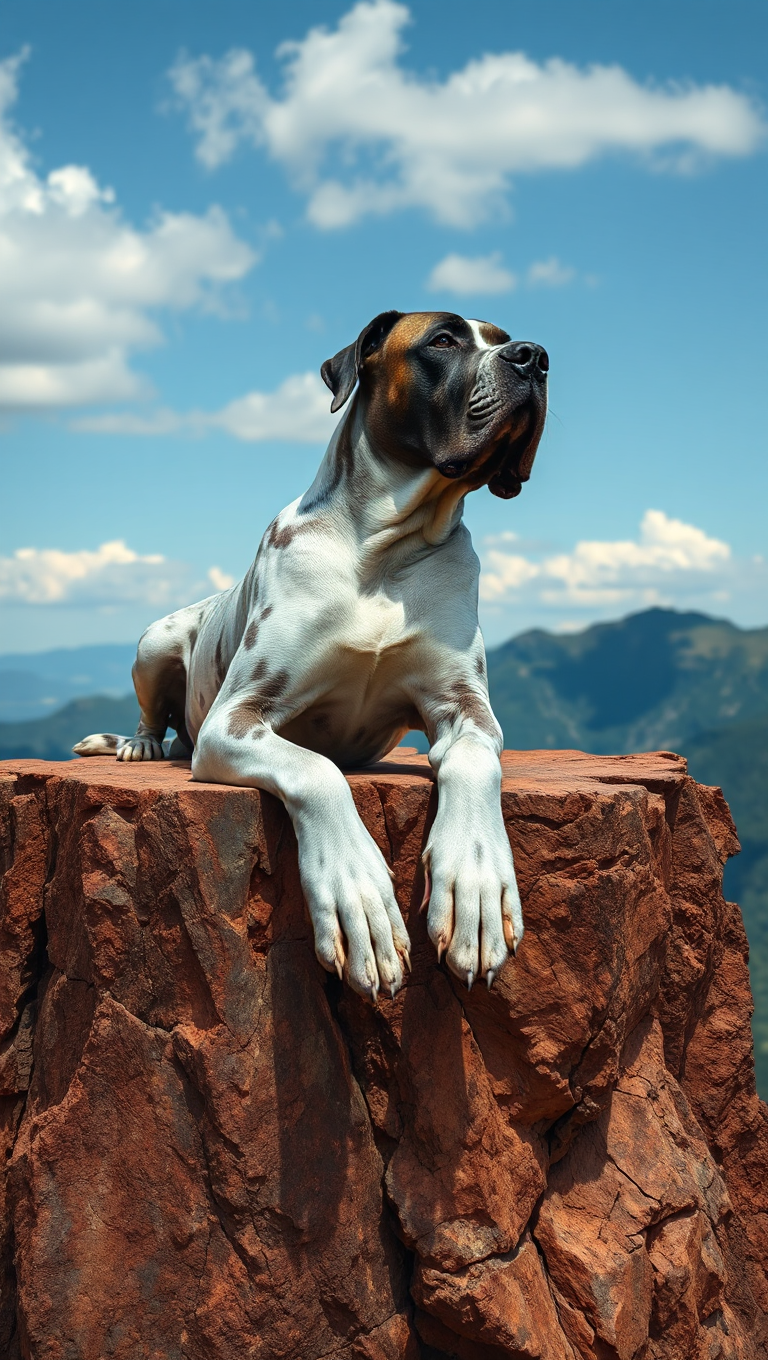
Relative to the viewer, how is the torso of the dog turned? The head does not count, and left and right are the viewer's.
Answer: facing the viewer and to the right of the viewer
